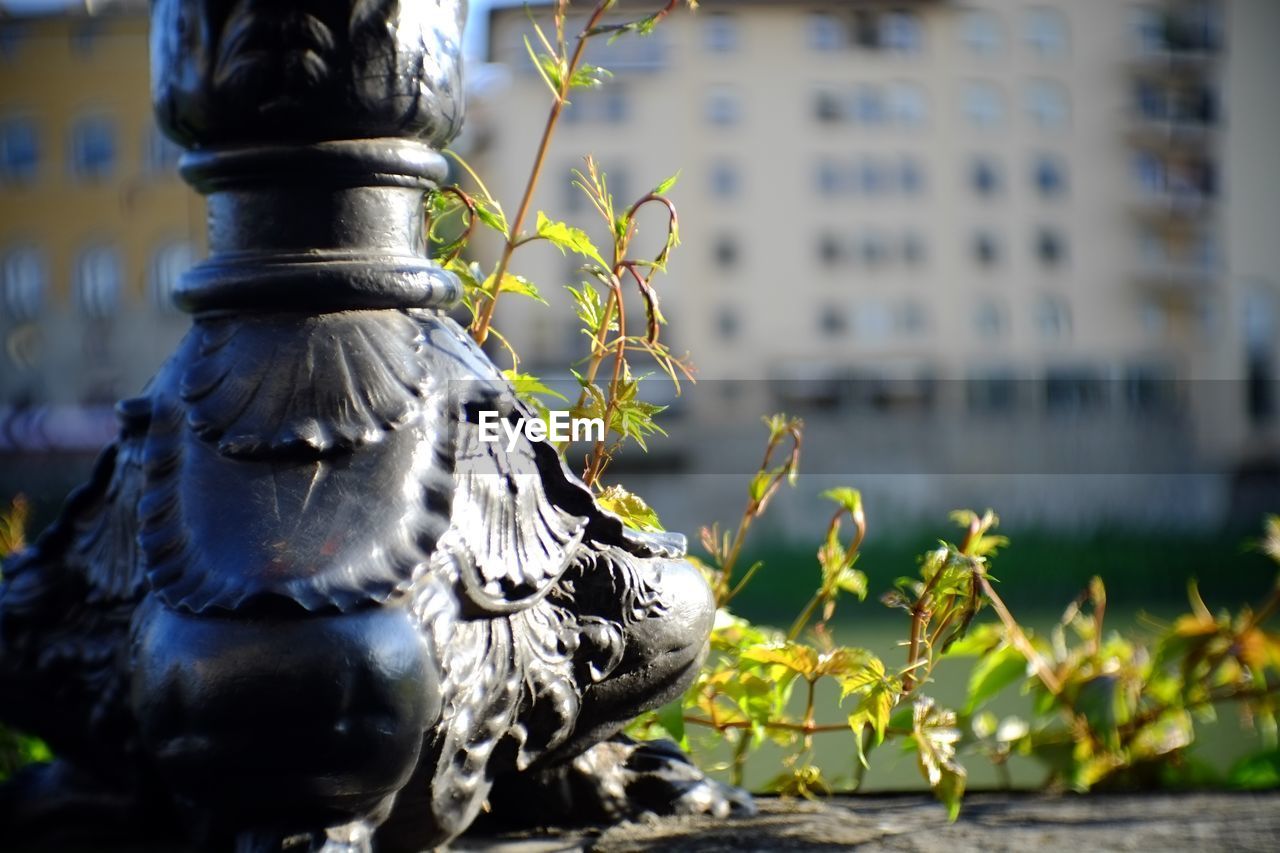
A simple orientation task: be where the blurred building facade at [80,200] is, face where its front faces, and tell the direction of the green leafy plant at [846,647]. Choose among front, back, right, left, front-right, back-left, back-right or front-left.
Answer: front

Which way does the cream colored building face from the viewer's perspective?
toward the camera

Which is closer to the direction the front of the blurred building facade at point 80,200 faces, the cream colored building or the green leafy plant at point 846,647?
the green leafy plant

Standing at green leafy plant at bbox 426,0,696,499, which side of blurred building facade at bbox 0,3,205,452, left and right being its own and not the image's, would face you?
front

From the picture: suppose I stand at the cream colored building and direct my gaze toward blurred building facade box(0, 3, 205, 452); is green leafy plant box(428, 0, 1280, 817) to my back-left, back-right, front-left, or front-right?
front-left

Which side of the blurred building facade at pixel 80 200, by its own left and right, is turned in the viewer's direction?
front

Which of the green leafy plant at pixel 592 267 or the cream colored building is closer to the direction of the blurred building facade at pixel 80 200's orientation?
the green leafy plant

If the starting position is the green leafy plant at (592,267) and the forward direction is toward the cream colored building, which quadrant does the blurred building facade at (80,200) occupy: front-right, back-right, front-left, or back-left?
front-left

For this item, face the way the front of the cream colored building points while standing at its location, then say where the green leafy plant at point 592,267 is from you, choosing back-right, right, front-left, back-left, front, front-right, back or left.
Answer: front

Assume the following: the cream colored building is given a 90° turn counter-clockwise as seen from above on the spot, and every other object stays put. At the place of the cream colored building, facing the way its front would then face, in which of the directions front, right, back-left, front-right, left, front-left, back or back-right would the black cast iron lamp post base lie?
right

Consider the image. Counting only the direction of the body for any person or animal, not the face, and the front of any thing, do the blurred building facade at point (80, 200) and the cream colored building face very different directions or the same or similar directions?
same or similar directions

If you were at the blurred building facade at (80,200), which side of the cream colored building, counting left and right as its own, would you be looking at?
right

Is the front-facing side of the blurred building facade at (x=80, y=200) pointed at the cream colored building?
no

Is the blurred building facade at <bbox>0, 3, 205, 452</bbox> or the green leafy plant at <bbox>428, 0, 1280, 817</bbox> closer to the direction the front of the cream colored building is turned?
the green leafy plant

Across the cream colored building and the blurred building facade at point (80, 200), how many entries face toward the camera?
2

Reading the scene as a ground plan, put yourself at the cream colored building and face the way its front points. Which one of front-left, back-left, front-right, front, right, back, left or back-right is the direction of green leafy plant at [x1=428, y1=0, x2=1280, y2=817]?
front
